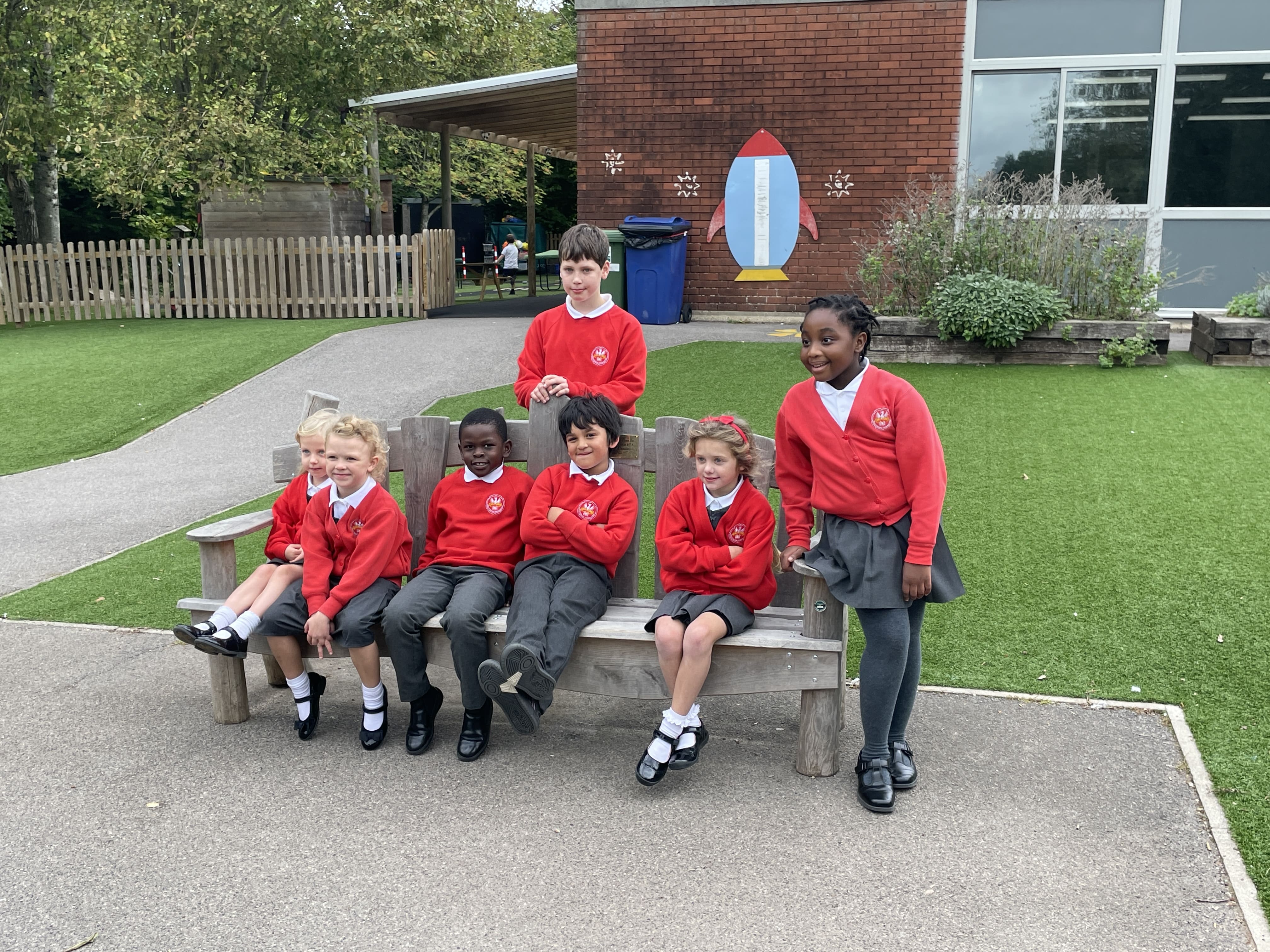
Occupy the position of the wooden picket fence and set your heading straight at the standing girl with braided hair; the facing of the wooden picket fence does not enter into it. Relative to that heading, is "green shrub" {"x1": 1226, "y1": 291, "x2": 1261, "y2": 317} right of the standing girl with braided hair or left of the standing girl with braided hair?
left

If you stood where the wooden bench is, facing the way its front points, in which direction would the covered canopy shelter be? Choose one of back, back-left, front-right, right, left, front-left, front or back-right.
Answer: back

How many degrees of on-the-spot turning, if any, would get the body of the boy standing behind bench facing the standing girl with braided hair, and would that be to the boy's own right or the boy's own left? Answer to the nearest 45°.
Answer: approximately 45° to the boy's own left

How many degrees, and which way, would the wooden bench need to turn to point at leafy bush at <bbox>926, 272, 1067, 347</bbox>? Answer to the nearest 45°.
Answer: approximately 135° to its left

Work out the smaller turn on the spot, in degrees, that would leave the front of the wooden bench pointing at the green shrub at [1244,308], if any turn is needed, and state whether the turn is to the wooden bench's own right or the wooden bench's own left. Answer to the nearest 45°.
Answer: approximately 135° to the wooden bench's own left

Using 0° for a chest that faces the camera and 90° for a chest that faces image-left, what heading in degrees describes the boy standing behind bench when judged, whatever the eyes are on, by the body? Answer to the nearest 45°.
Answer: approximately 0°

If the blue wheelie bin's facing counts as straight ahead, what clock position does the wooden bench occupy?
The wooden bench is roughly at 12 o'clock from the blue wheelie bin.

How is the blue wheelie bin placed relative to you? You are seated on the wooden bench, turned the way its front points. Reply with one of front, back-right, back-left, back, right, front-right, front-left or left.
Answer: back

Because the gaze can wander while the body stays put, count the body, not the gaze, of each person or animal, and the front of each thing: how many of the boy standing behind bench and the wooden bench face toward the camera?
2
